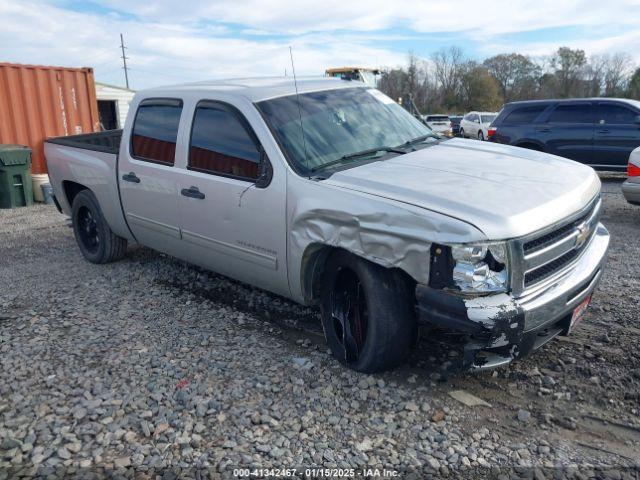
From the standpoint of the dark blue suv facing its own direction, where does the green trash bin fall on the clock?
The green trash bin is roughly at 5 o'clock from the dark blue suv.

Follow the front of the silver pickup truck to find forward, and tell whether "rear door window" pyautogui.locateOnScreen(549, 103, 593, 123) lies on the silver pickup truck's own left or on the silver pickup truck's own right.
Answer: on the silver pickup truck's own left

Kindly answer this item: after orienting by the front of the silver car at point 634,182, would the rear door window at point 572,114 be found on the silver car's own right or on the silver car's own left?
on the silver car's own left

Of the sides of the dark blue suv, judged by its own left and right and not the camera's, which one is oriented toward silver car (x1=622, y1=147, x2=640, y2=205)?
right

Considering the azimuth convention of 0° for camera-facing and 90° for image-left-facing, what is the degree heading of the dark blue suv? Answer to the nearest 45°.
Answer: approximately 270°
